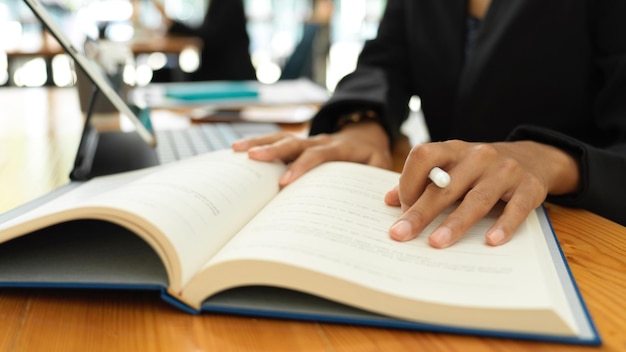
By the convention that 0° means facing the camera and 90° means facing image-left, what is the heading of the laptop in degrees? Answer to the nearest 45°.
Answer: approximately 270°

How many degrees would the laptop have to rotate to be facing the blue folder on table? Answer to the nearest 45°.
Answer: approximately 90° to its left
